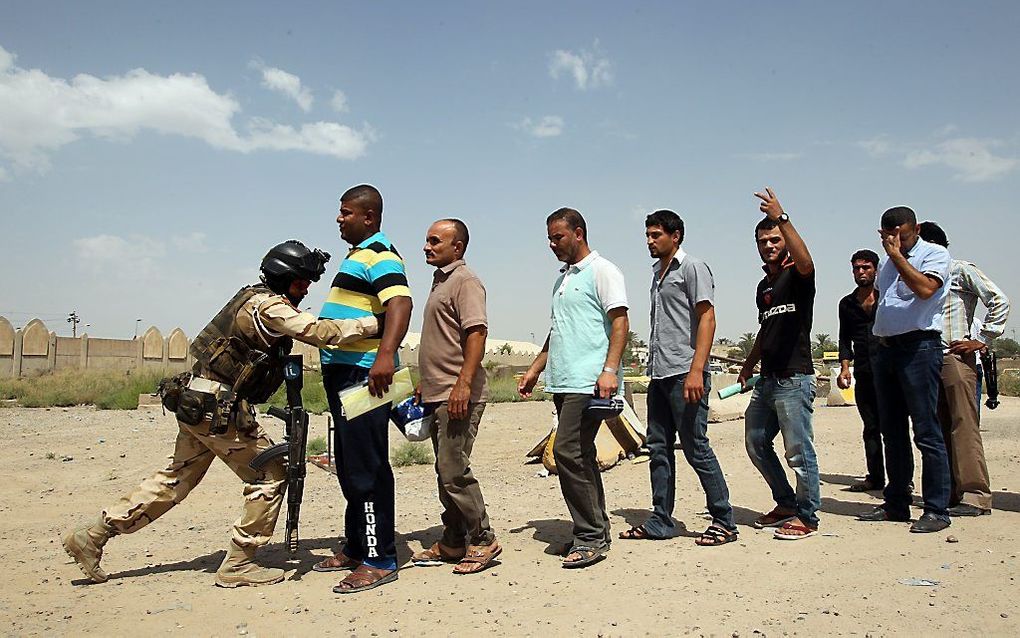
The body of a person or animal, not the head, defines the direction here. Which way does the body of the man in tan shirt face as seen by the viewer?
to the viewer's left

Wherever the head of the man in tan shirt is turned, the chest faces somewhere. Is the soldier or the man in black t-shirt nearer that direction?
the soldier

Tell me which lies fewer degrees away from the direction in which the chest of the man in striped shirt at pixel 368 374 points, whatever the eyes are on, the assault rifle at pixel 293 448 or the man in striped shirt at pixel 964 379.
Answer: the assault rifle

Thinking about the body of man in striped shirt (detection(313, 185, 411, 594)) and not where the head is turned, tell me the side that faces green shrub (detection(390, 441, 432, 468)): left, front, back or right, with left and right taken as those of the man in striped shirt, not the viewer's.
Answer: right

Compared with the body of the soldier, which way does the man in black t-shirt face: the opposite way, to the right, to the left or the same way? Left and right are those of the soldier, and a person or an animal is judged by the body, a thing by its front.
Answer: the opposite way

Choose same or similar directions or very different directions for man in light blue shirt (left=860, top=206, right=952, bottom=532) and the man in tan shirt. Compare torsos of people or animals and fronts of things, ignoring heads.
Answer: same or similar directions

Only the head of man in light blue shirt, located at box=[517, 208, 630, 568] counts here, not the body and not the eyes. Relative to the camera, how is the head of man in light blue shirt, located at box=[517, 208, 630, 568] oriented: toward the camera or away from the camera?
toward the camera

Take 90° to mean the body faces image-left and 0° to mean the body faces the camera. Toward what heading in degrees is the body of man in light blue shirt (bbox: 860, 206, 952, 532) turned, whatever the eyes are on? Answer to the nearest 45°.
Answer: approximately 45°

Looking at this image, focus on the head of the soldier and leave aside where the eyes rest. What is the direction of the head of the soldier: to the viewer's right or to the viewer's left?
to the viewer's right

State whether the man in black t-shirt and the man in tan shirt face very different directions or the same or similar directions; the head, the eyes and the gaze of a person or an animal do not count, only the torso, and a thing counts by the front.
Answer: same or similar directions

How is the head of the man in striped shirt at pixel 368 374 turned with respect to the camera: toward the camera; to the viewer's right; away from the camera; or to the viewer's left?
to the viewer's left

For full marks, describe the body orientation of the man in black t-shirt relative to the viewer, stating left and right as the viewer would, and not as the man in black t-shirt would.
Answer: facing the viewer and to the left of the viewer

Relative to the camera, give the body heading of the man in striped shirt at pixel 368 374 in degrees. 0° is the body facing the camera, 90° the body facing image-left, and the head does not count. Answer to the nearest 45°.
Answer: approximately 90°

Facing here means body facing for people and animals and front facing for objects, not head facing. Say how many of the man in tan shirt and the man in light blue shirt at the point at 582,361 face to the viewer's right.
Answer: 0

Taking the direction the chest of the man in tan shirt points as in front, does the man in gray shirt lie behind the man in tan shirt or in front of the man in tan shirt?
behind

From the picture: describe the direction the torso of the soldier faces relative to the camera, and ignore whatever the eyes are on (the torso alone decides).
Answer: to the viewer's right

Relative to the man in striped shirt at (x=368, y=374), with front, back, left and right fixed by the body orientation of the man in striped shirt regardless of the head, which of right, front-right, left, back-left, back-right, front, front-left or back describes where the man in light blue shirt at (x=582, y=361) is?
back

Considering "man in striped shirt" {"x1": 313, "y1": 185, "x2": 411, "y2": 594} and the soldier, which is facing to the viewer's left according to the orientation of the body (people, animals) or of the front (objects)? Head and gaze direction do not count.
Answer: the man in striped shirt

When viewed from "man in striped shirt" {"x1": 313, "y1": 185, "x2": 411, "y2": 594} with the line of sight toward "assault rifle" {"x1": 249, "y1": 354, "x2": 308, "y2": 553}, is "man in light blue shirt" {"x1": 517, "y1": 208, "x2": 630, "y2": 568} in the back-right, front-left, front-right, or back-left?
back-right
